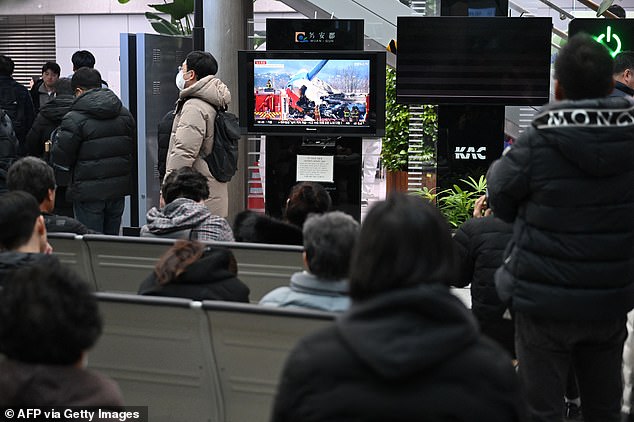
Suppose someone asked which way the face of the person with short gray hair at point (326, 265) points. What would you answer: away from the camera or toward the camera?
away from the camera

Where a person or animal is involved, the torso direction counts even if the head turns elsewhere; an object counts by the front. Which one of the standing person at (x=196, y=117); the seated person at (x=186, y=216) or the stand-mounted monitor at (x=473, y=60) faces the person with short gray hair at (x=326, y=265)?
the stand-mounted monitor

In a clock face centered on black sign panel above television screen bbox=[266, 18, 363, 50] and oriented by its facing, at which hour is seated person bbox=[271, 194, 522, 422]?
The seated person is roughly at 12 o'clock from the black sign panel above television screen.

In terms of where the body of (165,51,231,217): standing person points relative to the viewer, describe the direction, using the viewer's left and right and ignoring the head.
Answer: facing to the left of the viewer

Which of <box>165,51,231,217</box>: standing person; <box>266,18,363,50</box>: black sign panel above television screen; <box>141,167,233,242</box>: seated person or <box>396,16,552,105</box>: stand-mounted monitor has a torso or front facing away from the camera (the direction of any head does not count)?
the seated person

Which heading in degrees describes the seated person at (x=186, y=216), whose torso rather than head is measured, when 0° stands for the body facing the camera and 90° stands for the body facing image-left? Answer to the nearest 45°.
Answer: approximately 180°

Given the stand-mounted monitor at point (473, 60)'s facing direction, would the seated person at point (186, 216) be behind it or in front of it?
in front

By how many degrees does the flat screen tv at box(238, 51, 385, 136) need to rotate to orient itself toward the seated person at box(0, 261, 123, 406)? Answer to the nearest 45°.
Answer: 0° — it already faces them

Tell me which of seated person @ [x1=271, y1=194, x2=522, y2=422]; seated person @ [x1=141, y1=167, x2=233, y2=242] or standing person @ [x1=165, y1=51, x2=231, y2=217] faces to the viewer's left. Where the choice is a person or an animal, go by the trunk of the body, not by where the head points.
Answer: the standing person

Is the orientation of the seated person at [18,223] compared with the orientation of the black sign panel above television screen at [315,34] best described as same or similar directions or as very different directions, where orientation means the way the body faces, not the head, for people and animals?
very different directions

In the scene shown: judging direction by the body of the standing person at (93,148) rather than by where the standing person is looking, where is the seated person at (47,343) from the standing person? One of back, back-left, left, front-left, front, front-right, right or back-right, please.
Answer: back-left

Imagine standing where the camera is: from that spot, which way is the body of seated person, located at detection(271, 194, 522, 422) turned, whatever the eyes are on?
away from the camera

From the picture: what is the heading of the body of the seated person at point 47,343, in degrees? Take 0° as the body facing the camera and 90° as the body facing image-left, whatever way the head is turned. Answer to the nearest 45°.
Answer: approximately 180°

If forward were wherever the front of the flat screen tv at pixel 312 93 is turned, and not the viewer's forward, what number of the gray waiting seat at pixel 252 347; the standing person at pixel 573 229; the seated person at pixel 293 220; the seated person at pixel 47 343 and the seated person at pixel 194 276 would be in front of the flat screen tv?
5

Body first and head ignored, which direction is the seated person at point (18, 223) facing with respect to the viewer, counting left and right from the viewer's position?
facing away from the viewer and to the right of the viewer

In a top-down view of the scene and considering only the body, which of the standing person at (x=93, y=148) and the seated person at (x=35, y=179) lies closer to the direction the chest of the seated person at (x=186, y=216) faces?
the standing person

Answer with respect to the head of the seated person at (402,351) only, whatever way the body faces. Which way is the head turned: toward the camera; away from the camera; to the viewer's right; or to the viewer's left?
away from the camera
